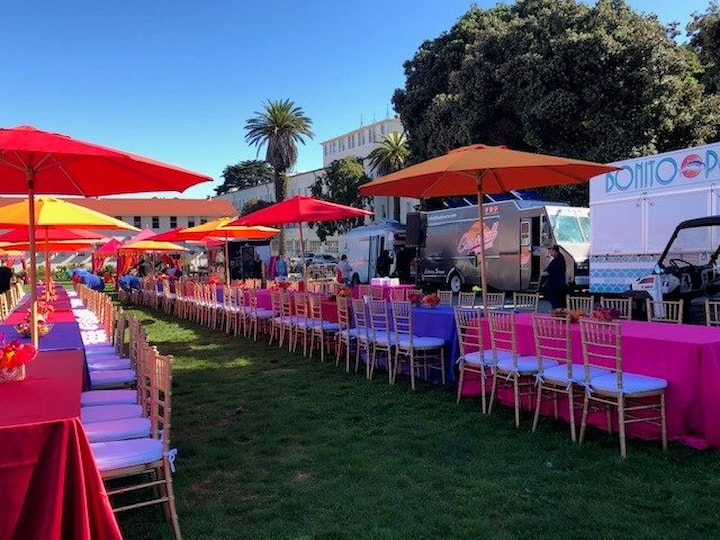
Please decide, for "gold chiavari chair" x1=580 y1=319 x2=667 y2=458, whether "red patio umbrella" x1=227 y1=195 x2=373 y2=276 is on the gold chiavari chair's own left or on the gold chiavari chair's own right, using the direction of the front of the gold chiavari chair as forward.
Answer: on the gold chiavari chair's own left

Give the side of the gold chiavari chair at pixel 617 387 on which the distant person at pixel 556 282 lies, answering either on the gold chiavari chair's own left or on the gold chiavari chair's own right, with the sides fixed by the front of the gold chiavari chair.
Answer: on the gold chiavari chair's own left

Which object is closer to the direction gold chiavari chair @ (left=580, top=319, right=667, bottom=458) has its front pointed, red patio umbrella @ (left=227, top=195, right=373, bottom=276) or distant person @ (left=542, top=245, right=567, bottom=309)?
the distant person

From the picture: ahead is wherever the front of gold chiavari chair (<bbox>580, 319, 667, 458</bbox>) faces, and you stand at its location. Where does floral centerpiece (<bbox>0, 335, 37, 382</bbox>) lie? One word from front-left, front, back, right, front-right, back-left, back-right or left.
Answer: back

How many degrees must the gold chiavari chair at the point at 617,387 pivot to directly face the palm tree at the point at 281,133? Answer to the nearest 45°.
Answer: approximately 90° to its left

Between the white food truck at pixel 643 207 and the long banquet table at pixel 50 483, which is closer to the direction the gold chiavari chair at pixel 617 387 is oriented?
the white food truck

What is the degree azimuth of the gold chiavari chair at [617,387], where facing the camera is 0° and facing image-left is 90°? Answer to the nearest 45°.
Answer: approximately 225°

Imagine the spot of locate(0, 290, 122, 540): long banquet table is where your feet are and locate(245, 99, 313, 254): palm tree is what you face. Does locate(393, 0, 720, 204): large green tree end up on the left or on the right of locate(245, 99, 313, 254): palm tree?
right

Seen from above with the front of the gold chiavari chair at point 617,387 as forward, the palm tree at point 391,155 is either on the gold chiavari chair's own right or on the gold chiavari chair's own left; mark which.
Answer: on the gold chiavari chair's own left

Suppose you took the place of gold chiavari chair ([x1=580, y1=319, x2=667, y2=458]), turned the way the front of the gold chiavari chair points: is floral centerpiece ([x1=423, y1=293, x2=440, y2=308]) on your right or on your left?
on your left

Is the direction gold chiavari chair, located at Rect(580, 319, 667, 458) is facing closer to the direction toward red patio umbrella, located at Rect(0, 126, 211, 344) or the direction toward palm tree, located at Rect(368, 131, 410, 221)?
the palm tree
